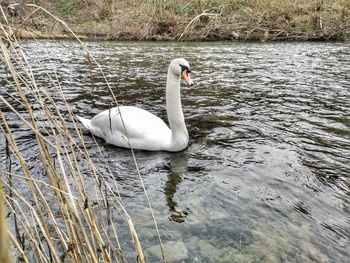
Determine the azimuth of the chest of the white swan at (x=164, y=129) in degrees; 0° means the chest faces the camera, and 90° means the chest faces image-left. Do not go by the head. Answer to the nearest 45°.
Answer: approximately 270°
